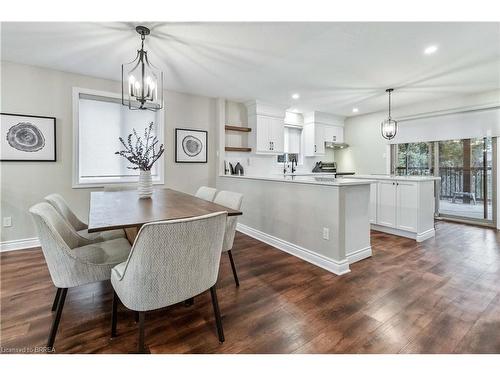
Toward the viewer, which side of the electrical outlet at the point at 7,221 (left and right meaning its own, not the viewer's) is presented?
front

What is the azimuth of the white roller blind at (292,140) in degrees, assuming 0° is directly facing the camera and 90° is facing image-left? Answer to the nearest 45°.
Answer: approximately 315°

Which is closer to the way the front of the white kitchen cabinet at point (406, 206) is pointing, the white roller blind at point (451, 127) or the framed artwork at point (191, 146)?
the framed artwork

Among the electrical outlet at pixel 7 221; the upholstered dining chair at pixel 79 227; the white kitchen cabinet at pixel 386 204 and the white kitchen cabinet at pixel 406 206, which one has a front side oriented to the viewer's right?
the upholstered dining chair

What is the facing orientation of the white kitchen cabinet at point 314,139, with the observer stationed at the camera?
facing the viewer and to the right of the viewer

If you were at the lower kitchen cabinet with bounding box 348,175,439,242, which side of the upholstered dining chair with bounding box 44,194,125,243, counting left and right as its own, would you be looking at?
front

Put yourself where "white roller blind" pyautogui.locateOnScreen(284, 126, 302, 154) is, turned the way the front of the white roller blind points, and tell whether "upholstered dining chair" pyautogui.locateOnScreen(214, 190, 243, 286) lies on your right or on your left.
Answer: on your right

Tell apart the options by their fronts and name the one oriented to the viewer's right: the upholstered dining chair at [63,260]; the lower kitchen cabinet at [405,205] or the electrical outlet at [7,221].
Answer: the upholstered dining chair

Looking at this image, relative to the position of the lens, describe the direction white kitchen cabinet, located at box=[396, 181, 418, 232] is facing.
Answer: facing the viewer and to the left of the viewer

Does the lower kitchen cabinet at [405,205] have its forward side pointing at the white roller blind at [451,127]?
no

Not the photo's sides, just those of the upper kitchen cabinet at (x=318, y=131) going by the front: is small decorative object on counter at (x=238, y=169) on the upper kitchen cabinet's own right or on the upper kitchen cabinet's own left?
on the upper kitchen cabinet's own right

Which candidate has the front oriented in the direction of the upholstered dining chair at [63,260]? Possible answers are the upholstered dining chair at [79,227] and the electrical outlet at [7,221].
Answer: the electrical outlet

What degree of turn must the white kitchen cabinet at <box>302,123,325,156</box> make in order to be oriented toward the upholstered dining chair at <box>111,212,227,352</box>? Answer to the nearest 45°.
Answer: approximately 45° to its right
